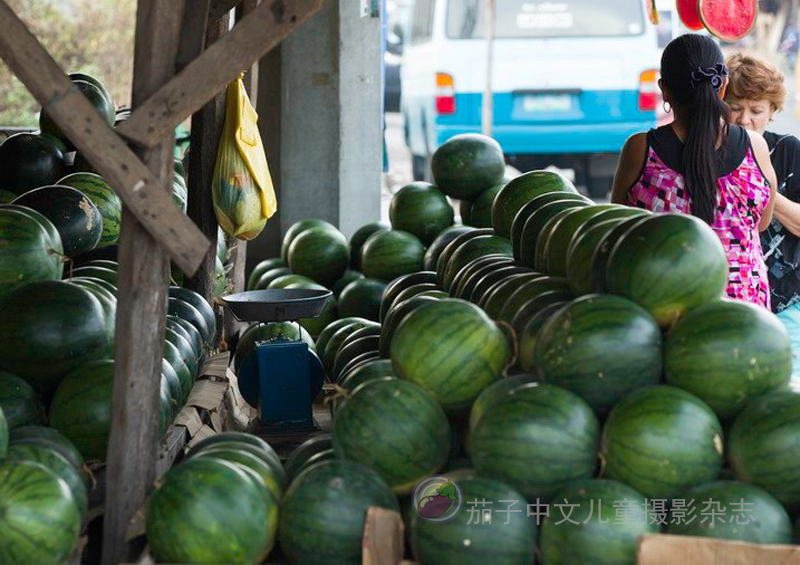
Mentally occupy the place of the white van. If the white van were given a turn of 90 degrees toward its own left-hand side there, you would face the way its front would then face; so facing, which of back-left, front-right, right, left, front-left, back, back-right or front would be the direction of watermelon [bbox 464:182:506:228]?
left

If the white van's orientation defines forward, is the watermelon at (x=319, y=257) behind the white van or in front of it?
behind

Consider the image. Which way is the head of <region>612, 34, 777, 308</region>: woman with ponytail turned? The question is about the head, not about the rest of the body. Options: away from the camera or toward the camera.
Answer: away from the camera

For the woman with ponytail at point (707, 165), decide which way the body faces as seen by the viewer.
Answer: away from the camera

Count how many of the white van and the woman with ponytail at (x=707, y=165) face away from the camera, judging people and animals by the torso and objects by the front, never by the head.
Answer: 2

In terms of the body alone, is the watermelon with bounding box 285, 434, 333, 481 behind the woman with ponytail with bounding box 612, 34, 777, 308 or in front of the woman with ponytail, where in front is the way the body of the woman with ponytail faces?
behind

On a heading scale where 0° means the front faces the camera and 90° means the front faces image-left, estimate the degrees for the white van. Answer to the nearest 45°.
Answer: approximately 180°
